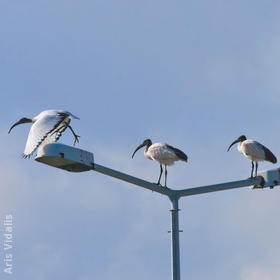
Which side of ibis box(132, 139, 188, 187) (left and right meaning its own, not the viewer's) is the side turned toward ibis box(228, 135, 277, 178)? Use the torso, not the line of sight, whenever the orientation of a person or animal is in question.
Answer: back

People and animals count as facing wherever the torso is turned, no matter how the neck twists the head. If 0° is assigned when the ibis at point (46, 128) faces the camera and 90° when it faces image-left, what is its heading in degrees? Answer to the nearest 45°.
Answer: approximately 90°

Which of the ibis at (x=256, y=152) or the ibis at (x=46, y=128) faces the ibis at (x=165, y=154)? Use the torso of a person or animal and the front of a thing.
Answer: the ibis at (x=256, y=152)

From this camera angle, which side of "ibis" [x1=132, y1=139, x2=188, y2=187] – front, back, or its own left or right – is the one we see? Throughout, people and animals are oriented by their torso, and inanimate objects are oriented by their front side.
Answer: left

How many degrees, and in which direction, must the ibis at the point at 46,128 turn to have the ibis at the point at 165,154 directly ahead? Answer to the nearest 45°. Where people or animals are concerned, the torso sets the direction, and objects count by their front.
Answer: approximately 135° to its right

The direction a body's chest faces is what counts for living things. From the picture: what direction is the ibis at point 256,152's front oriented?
to the viewer's left

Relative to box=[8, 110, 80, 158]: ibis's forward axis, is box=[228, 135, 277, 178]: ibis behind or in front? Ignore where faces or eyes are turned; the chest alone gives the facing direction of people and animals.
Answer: behind

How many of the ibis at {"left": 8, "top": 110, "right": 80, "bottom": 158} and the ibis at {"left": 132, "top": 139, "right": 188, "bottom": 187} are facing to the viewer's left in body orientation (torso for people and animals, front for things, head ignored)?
2
